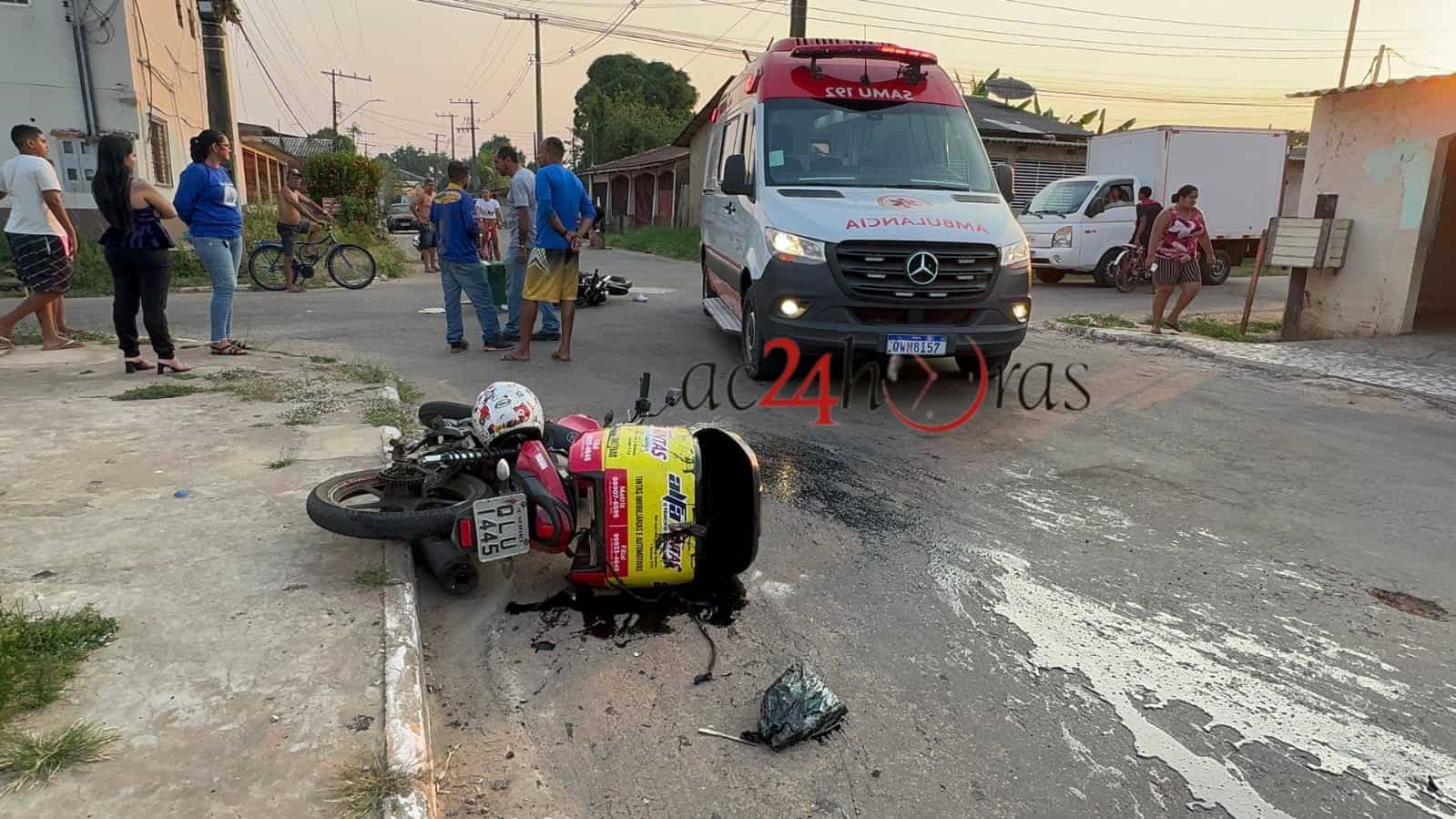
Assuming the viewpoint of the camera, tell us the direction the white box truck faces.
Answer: facing the viewer and to the left of the viewer

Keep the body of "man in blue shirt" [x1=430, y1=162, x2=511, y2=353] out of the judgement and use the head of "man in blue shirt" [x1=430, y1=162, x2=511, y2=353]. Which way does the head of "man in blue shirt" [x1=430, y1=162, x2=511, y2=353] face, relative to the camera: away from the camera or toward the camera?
away from the camera

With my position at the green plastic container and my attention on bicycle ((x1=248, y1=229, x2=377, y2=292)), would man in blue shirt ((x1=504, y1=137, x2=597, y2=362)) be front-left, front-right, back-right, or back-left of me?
back-left

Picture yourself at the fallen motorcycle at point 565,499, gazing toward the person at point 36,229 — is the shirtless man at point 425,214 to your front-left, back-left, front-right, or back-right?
front-right

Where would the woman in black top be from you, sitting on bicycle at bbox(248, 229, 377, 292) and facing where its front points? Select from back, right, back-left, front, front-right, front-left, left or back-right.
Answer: right

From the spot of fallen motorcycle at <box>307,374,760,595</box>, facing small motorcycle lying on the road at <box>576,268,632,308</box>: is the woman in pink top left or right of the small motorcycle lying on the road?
right

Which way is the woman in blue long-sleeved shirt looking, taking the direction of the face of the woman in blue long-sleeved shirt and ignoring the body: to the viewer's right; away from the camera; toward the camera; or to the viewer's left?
to the viewer's right

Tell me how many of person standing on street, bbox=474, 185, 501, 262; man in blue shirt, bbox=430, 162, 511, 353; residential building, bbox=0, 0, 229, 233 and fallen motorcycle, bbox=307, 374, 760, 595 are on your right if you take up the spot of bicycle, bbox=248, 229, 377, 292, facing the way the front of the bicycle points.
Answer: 2

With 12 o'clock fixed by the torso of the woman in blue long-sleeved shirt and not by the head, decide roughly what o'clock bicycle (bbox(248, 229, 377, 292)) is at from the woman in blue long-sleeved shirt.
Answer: The bicycle is roughly at 8 o'clock from the woman in blue long-sleeved shirt.

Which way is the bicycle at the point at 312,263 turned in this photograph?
to the viewer's right

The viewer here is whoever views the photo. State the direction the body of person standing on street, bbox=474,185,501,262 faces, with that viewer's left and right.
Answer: facing the viewer

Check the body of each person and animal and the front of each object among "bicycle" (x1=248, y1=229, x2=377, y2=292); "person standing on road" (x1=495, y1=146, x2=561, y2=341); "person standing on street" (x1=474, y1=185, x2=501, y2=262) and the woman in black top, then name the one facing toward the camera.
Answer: "person standing on street" (x1=474, y1=185, x2=501, y2=262)

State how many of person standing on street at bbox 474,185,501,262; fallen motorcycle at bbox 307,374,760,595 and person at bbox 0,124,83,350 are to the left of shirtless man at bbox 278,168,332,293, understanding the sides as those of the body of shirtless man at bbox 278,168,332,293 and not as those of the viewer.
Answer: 1

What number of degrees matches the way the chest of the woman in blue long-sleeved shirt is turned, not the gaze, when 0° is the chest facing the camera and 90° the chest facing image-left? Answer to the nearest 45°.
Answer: approximately 315°
